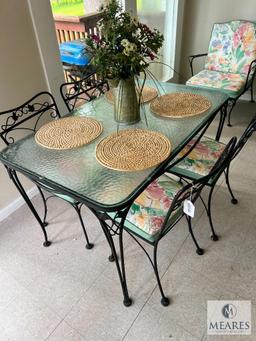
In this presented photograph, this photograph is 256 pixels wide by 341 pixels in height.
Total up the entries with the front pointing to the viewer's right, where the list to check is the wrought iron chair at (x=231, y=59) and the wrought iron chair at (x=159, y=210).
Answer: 0

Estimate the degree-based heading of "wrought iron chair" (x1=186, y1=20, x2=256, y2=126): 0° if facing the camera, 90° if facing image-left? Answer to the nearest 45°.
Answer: approximately 45°

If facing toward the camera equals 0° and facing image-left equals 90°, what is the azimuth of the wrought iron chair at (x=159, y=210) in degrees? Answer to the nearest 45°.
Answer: approximately 135°

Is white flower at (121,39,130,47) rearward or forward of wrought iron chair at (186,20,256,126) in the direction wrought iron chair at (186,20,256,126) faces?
forward

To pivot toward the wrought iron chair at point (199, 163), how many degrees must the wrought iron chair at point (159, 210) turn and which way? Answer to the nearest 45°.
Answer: approximately 45° to its right

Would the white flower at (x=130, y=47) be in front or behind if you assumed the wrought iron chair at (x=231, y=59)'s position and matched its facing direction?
in front

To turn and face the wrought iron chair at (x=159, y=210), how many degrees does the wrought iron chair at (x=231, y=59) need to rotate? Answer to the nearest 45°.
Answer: approximately 45° to its left
